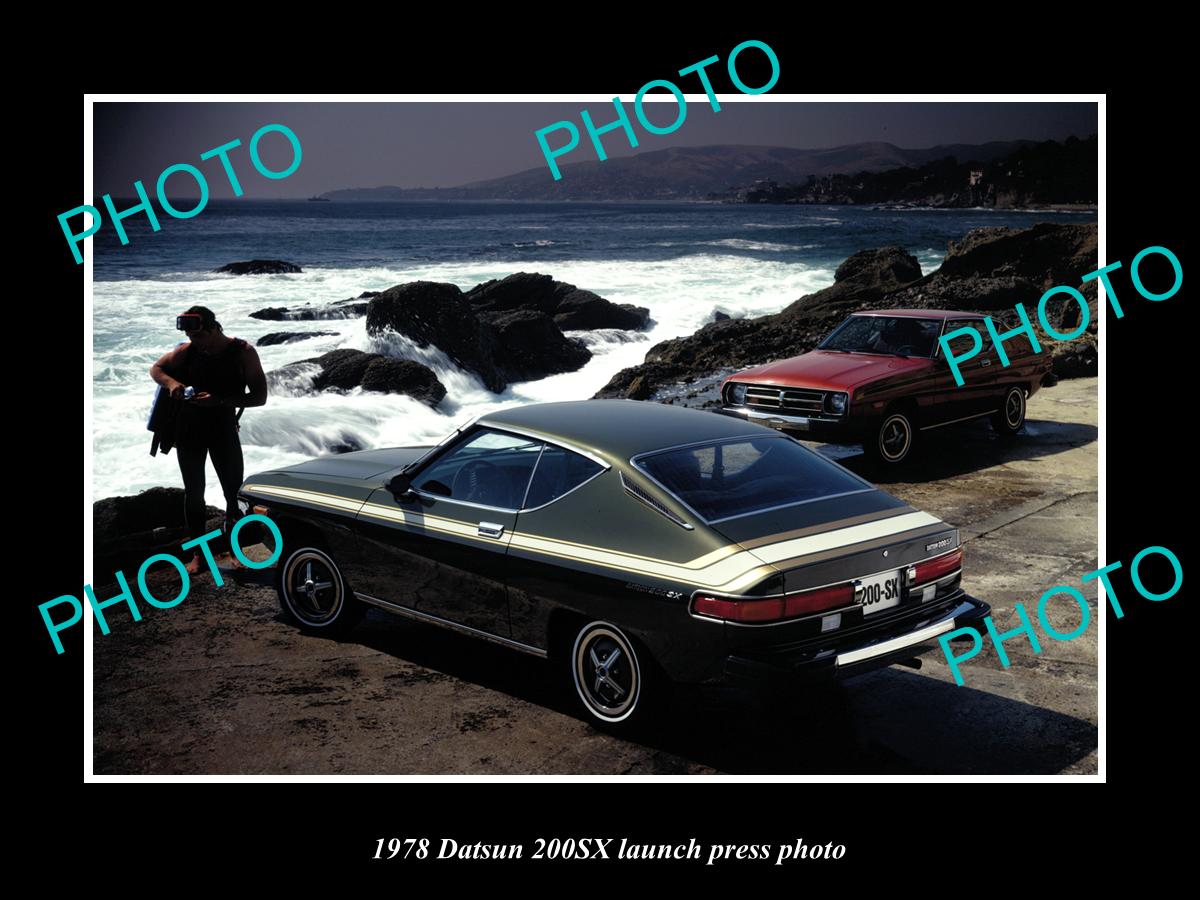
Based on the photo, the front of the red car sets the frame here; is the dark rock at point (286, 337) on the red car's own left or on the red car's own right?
on the red car's own right

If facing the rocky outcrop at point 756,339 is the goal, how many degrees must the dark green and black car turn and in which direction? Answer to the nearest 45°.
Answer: approximately 45° to its right

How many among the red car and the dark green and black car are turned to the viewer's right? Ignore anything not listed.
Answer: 0

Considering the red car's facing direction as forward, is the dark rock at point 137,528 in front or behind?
in front

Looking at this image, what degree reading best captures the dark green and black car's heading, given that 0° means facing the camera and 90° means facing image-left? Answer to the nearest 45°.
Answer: approximately 135°

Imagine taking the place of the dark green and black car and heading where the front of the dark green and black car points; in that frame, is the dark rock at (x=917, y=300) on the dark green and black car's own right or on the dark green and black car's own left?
on the dark green and black car's own right

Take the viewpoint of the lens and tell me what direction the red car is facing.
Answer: facing the viewer and to the left of the viewer

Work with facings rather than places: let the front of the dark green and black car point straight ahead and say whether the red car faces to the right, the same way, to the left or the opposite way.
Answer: to the left

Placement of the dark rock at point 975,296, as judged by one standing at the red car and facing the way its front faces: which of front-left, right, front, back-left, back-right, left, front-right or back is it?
back-right
